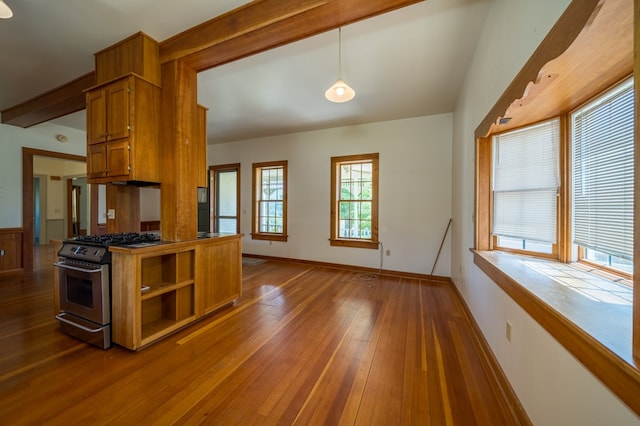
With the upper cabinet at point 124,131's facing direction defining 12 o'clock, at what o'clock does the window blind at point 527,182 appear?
The window blind is roughly at 9 o'clock from the upper cabinet.

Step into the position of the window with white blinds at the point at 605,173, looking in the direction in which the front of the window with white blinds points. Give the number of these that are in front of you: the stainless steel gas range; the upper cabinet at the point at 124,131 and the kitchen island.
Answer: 3

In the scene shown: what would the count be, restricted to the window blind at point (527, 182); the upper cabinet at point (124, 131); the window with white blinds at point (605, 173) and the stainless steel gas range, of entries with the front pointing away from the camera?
0

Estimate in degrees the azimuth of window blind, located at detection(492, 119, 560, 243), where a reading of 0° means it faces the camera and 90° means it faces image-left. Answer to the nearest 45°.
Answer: approximately 45°

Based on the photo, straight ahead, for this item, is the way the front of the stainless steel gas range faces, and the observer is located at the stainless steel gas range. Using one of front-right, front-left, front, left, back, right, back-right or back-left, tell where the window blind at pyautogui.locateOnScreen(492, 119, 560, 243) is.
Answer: left

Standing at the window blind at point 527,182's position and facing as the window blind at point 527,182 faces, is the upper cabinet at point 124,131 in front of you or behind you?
in front

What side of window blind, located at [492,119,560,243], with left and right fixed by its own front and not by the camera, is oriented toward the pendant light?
front

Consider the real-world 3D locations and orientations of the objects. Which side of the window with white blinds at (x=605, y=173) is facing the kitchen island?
front

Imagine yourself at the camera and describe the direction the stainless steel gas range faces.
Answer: facing the viewer and to the left of the viewer

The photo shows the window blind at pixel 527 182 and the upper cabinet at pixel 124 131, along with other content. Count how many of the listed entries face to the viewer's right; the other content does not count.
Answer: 0

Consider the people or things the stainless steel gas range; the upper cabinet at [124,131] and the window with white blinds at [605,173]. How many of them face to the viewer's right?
0

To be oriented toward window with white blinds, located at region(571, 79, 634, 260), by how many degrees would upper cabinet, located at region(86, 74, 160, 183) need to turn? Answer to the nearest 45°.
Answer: approximately 90° to its left

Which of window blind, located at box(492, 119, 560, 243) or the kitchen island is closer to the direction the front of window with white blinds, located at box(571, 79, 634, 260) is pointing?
the kitchen island

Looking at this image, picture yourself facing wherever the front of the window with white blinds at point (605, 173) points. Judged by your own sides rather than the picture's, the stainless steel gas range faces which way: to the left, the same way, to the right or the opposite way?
to the left

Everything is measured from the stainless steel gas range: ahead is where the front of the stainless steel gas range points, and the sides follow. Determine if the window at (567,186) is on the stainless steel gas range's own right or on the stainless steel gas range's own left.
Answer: on the stainless steel gas range's own left

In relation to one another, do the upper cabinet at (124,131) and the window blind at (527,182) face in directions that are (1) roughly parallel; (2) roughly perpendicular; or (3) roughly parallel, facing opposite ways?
roughly perpendicular
